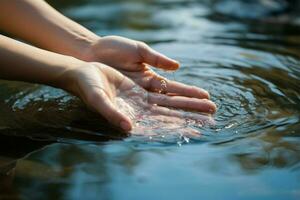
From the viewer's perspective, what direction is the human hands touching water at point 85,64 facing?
to the viewer's right
